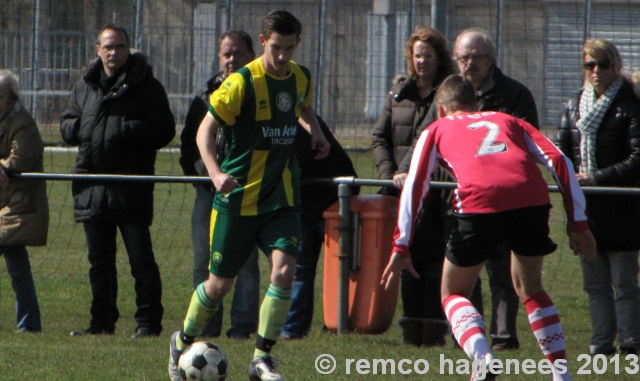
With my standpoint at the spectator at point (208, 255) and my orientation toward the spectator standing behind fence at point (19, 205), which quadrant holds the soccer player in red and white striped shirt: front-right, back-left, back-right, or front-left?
back-left

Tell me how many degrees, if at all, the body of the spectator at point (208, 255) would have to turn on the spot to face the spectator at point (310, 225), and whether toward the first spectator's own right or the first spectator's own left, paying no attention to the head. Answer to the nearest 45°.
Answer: approximately 90° to the first spectator's own left

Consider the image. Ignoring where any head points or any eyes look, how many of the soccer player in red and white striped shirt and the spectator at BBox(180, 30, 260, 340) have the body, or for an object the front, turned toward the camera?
1

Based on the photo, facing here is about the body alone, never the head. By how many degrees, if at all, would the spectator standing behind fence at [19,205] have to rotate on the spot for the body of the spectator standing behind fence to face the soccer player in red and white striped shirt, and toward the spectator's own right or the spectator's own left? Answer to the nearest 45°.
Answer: approximately 90° to the spectator's own left
